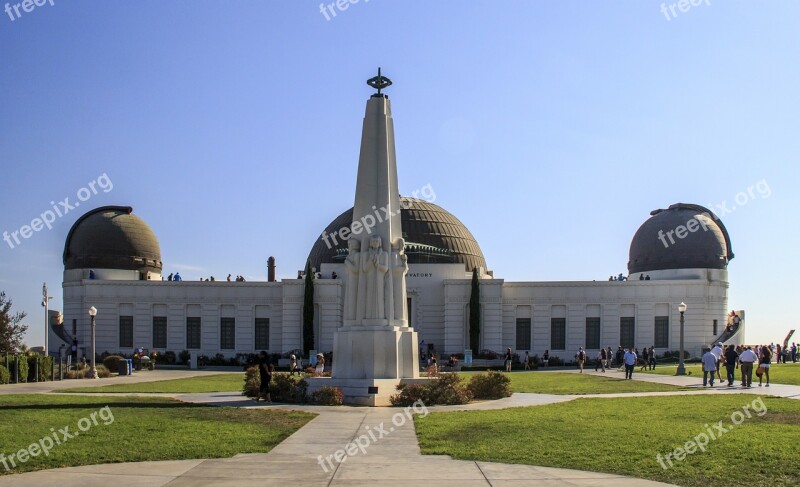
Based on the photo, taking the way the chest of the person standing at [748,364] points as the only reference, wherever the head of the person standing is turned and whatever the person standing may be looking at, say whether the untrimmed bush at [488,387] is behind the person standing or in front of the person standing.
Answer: behind

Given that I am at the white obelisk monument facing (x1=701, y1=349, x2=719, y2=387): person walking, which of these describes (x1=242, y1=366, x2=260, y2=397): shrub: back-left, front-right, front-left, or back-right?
back-left
